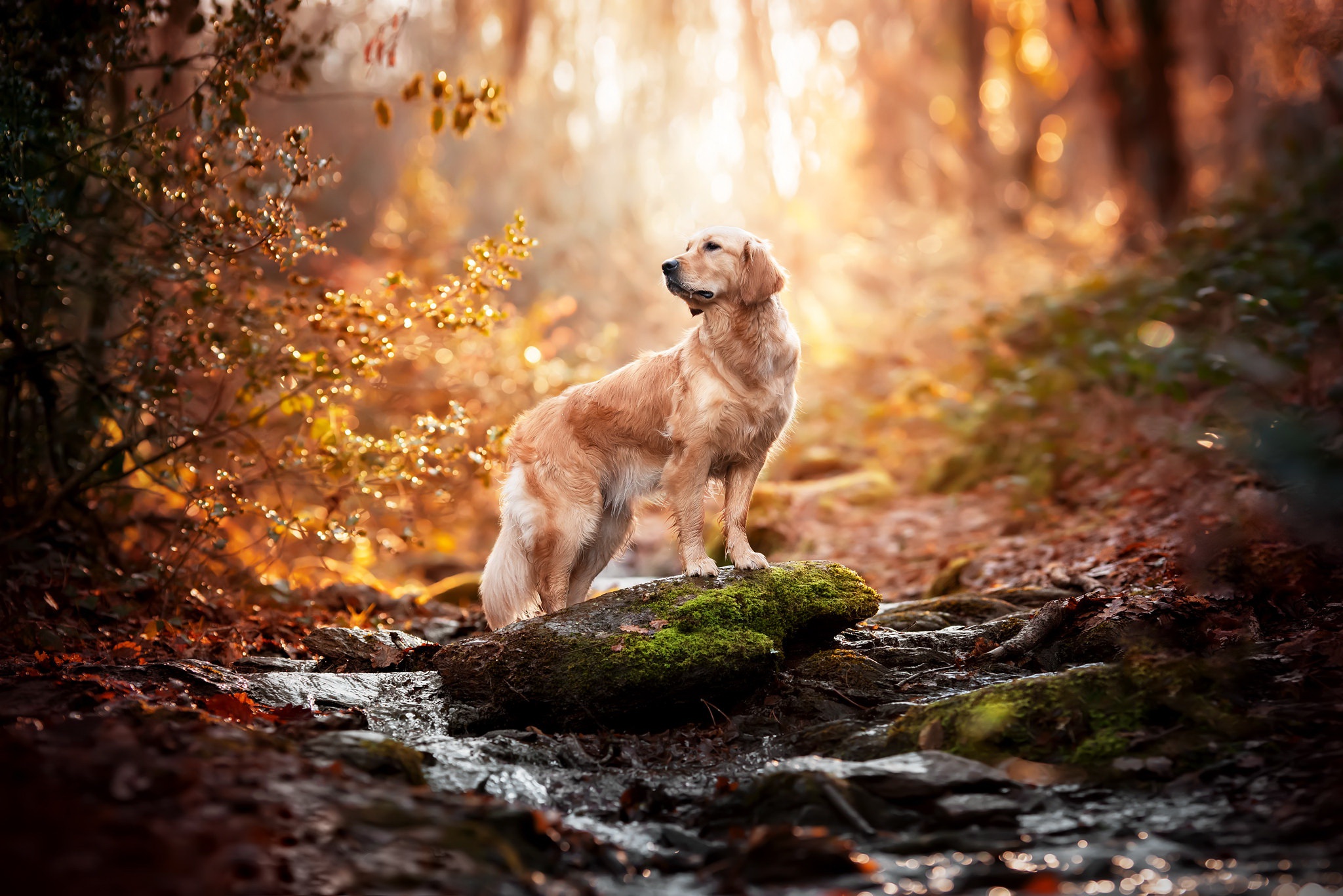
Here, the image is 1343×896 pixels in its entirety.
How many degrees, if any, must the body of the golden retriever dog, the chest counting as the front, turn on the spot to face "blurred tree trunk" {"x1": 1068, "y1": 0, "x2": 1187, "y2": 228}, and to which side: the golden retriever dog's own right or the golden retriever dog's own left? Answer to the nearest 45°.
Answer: approximately 45° to the golden retriever dog's own left

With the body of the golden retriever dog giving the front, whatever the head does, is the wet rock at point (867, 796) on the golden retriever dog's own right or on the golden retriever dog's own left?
on the golden retriever dog's own right

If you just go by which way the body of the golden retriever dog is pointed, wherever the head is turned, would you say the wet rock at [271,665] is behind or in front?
behind

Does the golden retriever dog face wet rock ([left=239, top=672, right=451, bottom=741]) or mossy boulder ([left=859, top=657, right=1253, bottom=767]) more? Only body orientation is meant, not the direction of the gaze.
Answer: the mossy boulder

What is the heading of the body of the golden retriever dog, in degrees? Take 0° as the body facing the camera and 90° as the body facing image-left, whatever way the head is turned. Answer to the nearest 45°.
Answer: approximately 270°

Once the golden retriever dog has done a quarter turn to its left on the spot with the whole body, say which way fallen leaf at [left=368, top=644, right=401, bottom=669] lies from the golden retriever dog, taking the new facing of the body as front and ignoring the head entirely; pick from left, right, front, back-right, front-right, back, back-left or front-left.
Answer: left
